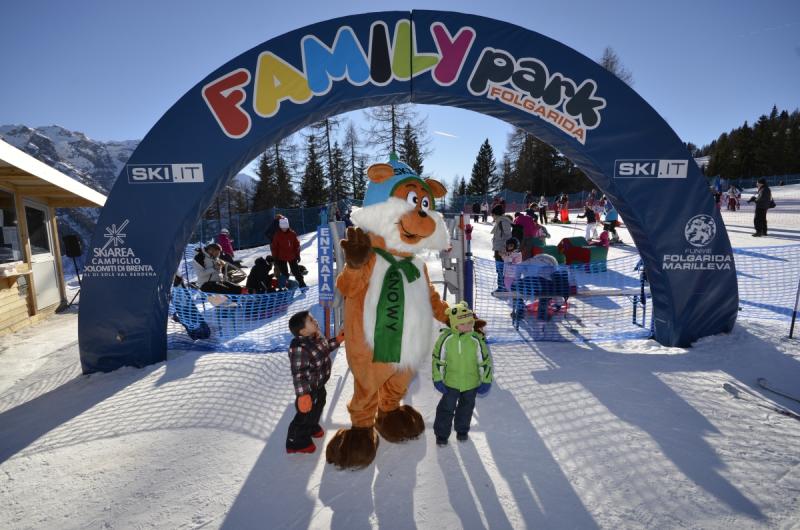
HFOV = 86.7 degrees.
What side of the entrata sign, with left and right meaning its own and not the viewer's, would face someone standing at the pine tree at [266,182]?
back

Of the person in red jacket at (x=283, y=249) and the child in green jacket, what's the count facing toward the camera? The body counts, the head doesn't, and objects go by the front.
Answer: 2

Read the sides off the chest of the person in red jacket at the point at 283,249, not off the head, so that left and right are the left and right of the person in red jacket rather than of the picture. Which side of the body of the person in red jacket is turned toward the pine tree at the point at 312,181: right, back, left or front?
back

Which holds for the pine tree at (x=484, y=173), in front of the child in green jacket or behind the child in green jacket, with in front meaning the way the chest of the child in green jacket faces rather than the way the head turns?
behind

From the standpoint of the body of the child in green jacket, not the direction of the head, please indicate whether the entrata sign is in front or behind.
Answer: behind

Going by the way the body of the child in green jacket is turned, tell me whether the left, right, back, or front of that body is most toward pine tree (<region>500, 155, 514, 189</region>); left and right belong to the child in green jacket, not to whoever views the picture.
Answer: back

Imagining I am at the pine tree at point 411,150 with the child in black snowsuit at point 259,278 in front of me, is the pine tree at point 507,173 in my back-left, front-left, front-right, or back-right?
back-left

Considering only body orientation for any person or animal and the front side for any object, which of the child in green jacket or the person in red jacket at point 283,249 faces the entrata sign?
the person in red jacket
